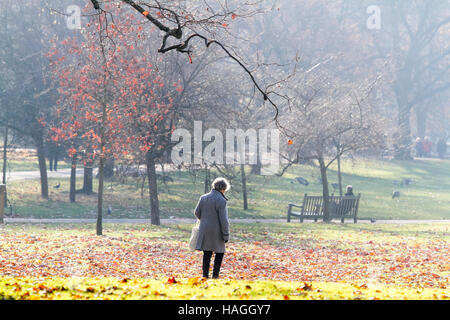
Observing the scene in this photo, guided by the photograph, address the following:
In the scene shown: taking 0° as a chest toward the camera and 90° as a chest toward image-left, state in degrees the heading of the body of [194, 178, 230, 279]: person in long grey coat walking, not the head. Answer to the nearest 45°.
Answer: approximately 225°

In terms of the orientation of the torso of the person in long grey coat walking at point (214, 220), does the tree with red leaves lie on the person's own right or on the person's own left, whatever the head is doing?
on the person's own left
